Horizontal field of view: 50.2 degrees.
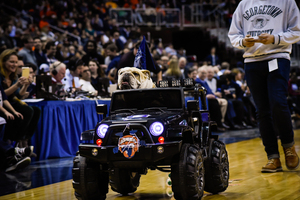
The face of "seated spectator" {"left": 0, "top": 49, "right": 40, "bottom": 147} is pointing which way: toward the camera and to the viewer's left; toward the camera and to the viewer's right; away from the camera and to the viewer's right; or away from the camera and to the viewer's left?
toward the camera and to the viewer's right

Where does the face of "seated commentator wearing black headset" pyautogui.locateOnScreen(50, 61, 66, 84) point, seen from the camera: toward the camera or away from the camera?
toward the camera

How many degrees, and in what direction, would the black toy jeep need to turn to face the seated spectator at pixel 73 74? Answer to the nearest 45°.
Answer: approximately 135° to its right

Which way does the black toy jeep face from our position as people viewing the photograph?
facing the viewer and to the left of the viewer

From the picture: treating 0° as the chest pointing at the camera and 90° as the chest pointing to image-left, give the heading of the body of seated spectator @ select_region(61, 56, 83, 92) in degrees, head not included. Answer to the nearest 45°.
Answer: approximately 315°

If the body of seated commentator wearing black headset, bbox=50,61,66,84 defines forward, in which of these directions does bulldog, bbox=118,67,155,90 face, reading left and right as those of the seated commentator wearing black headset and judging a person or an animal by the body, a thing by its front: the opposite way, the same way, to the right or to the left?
to the right

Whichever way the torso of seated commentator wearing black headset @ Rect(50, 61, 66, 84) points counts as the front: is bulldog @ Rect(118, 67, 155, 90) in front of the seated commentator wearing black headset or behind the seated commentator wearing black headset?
in front

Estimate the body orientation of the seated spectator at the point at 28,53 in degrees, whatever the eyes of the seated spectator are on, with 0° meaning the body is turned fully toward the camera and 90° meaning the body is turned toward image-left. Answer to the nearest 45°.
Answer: approximately 315°

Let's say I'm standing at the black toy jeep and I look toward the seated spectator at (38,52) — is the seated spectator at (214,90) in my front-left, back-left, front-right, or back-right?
front-right

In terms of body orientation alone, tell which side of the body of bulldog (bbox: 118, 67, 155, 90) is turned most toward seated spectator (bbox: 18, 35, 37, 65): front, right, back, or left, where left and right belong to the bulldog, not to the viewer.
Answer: right
